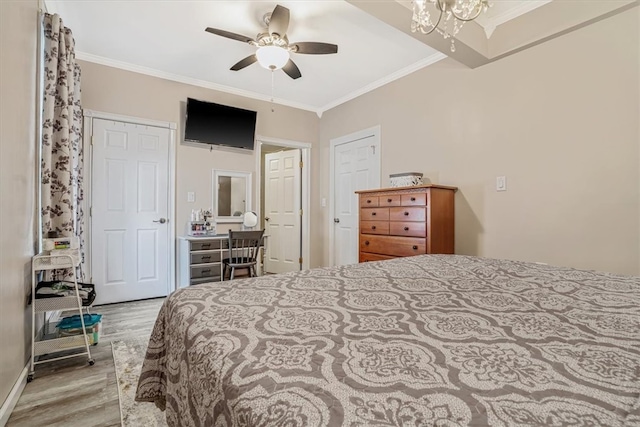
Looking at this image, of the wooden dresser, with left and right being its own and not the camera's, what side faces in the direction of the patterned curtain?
front

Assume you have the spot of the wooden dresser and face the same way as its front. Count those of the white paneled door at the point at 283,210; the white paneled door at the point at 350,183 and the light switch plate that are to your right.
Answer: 2

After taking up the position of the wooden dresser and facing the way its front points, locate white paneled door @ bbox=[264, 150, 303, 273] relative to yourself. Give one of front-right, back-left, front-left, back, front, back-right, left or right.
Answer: right

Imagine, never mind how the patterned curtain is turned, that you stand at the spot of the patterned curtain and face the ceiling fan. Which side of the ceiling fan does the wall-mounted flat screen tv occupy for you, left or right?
left

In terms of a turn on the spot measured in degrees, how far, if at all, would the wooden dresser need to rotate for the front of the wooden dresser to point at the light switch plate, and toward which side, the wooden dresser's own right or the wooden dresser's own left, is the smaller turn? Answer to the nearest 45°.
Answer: approximately 135° to the wooden dresser's own left

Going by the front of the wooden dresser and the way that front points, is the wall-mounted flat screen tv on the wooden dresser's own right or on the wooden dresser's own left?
on the wooden dresser's own right

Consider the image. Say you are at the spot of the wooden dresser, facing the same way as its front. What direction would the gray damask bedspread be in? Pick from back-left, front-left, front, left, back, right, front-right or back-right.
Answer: front-left

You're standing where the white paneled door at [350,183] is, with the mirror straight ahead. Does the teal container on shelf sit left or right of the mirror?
left

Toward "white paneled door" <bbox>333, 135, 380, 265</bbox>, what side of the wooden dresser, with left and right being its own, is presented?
right

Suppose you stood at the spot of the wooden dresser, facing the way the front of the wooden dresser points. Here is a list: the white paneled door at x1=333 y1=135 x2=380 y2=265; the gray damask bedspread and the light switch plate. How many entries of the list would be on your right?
1

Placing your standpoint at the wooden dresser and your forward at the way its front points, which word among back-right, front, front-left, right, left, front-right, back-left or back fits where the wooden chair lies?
front-right

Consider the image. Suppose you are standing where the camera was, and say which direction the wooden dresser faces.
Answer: facing the viewer and to the left of the viewer
